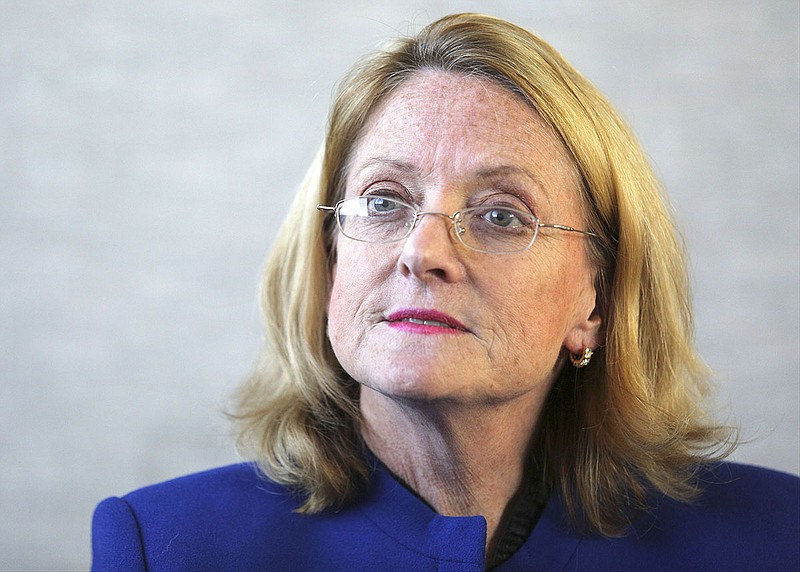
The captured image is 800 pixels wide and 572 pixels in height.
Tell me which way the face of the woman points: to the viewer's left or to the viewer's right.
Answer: to the viewer's left

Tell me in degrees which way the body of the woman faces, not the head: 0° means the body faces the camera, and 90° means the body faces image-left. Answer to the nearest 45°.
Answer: approximately 0°
